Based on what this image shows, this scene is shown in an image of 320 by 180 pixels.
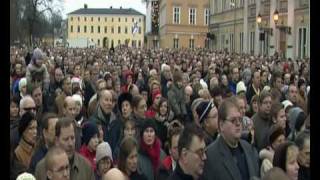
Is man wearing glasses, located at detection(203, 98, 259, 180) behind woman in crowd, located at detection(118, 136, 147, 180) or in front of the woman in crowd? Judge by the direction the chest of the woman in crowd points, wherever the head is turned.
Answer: in front

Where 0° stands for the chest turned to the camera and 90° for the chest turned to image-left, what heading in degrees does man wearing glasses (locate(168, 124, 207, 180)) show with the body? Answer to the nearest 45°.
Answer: approximately 315°

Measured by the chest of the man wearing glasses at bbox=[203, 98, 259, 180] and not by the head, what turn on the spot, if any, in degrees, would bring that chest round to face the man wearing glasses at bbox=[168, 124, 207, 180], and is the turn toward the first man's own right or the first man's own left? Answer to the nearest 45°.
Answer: approximately 90° to the first man's own right

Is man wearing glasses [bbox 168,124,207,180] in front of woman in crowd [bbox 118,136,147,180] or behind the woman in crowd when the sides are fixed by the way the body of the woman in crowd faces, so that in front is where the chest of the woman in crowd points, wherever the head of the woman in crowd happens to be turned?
in front

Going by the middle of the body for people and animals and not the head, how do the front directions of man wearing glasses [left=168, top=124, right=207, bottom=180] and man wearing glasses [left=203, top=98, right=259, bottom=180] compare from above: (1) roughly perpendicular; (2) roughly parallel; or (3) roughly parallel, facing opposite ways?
roughly parallel

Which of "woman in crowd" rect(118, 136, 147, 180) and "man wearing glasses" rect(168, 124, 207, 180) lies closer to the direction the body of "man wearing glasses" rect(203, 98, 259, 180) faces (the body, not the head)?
the man wearing glasses
